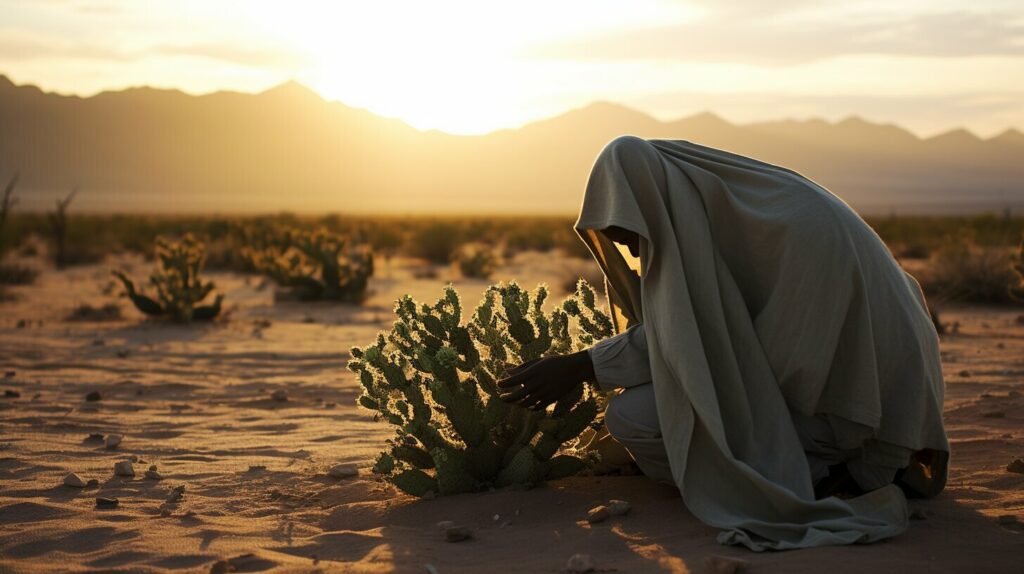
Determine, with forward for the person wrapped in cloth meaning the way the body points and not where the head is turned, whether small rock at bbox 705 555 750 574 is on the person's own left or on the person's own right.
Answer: on the person's own left

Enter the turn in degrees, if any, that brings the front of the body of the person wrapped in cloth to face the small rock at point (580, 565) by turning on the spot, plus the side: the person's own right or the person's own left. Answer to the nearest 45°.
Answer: approximately 45° to the person's own left

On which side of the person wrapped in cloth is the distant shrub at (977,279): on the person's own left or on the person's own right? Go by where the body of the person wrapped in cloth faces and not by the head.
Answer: on the person's own right

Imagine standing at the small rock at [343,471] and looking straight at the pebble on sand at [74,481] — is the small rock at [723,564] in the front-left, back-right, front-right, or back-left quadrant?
back-left

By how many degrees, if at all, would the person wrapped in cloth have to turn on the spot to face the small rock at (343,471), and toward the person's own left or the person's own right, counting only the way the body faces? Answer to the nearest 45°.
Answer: approximately 45° to the person's own right

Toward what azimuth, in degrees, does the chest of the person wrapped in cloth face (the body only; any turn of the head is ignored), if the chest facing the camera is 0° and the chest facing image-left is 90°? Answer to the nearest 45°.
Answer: approximately 90°

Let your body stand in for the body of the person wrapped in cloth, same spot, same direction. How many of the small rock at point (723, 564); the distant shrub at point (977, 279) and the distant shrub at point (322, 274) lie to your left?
1

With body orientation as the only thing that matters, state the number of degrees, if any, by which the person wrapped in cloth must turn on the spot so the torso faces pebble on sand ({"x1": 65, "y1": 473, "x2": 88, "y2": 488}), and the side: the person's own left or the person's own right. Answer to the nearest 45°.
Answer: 0° — they already face it

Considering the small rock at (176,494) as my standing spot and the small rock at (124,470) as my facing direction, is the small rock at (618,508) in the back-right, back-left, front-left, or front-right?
back-right

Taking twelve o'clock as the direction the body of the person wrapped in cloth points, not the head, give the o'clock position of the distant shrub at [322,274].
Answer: The distant shrub is roughly at 2 o'clock from the person wrapped in cloth.
